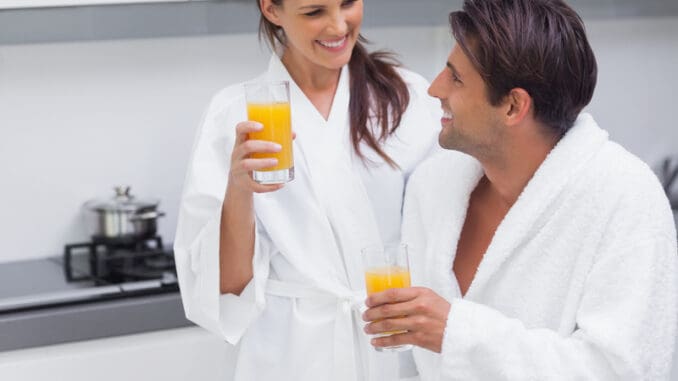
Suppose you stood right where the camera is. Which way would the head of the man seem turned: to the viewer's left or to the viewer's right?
to the viewer's left

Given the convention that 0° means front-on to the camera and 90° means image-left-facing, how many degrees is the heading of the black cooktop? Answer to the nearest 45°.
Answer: approximately 0°

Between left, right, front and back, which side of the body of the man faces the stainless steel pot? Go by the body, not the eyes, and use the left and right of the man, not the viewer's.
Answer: right

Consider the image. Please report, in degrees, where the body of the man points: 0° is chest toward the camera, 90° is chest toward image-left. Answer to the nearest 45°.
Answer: approximately 45°
